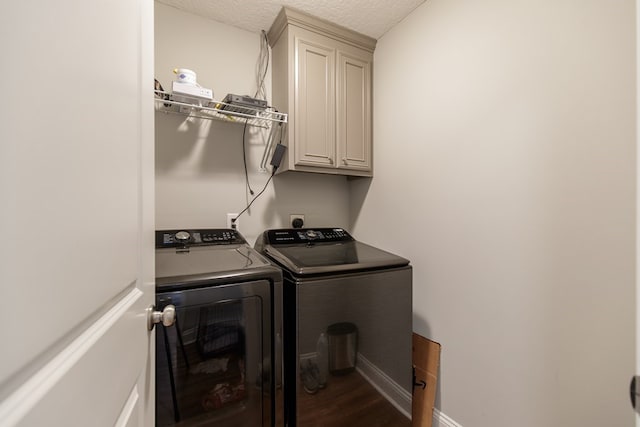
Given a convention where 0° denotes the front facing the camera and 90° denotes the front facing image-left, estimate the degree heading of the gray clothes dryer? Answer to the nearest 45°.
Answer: approximately 0°
